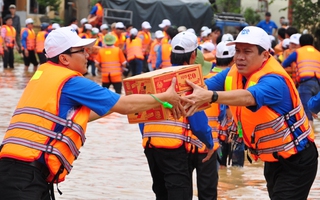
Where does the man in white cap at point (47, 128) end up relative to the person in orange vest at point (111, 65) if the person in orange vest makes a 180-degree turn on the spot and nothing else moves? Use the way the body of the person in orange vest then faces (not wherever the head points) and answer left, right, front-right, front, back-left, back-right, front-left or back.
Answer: front

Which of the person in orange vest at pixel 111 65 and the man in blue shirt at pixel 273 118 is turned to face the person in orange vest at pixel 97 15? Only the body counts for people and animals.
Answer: the person in orange vest at pixel 111 65

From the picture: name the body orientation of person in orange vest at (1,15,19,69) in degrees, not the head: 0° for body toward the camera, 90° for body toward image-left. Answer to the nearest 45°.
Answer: approximately 315°

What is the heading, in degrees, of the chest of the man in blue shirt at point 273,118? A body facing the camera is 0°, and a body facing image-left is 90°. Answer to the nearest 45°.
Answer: approximately 45°

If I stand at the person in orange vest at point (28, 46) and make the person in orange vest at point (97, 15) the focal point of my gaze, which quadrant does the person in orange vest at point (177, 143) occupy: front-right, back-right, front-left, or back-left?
back-right

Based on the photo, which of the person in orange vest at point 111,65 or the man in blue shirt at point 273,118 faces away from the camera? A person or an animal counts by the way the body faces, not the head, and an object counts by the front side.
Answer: the person in orange vest

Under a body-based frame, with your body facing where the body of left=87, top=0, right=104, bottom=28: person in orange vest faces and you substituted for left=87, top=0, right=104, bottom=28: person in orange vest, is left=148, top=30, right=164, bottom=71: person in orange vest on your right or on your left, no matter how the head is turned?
on your left

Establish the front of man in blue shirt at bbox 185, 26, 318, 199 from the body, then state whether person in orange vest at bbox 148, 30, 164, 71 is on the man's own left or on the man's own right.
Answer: on the man's own right

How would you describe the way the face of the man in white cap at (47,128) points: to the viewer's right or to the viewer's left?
to the viewer's right
